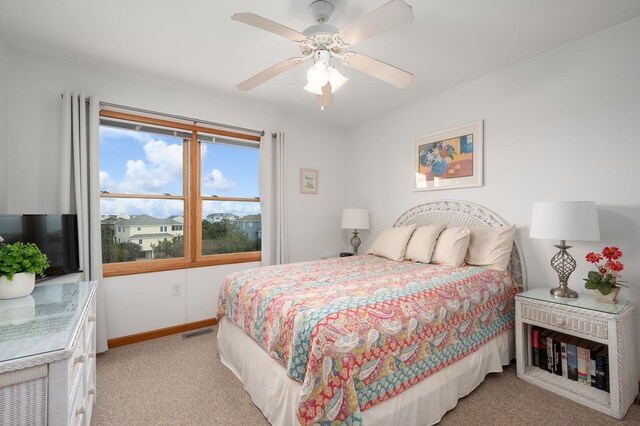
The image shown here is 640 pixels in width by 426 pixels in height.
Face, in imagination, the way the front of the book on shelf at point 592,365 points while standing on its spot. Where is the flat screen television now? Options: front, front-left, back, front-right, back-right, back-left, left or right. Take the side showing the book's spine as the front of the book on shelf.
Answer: front-right

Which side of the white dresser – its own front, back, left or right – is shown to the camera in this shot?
right

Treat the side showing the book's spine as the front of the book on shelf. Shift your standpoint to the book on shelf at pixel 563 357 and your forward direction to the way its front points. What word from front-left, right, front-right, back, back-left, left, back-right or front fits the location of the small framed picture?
right

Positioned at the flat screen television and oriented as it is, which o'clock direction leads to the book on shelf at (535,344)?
The book on shelf is roughly at 12 o'clock from the flat screen television.

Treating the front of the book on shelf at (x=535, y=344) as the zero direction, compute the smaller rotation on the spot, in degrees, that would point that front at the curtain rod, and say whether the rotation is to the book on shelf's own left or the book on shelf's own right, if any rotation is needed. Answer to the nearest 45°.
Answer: approximately 90° to the book on shelf's own right

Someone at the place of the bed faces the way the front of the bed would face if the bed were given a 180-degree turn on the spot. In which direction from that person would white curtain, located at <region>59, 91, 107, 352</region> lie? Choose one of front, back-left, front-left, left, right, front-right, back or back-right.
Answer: back-left
